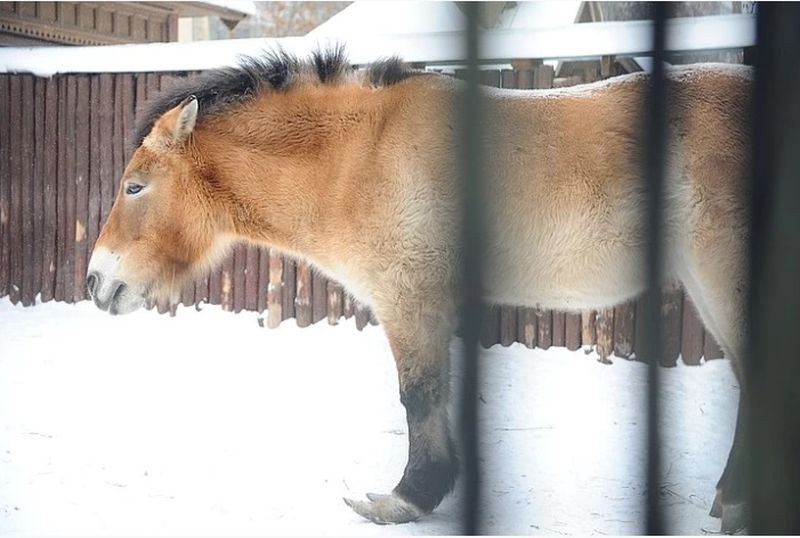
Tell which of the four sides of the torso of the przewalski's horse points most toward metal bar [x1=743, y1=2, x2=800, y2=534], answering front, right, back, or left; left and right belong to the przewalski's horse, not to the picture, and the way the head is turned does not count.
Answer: left

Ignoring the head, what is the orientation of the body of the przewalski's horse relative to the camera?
to the viewer's left

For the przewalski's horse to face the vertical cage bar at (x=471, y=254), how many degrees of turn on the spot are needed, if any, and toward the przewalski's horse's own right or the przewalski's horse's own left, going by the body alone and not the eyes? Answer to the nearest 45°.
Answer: approximately 90° to the przewalski's horse's own left
